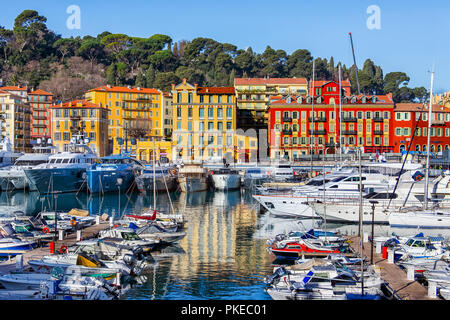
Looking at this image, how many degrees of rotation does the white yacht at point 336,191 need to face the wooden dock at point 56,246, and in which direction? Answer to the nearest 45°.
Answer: approximately 45° to its left

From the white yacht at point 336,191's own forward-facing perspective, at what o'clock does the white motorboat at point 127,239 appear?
The white motorboat is roughly at 10 o'clock from the white yacht.

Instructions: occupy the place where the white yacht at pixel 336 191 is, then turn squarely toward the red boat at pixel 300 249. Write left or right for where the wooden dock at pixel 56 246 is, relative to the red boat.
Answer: right

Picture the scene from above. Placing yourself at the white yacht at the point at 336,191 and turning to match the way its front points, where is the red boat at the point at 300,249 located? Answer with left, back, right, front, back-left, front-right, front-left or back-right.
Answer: left

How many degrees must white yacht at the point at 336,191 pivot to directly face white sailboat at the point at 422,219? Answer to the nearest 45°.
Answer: approximately 135° to its left

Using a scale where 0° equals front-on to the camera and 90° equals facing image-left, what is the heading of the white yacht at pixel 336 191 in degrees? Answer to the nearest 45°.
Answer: approximately 90°

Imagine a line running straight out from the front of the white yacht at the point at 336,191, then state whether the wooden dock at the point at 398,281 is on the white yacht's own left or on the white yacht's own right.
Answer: on the white yacht's own left
